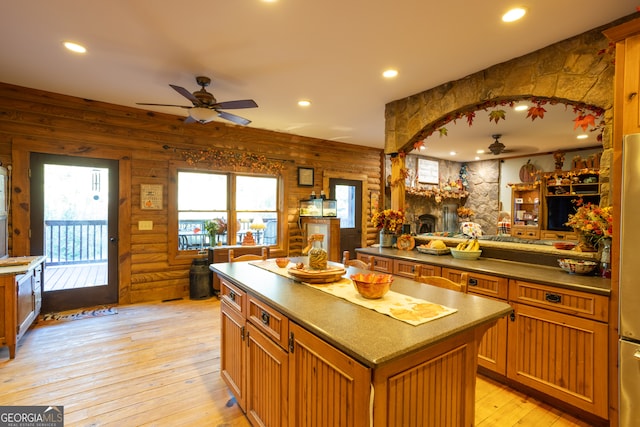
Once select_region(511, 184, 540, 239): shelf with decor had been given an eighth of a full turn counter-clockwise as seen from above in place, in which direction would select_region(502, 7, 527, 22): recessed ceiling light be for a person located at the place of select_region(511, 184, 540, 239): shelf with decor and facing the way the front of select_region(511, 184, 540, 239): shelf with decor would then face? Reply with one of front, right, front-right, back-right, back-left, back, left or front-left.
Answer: front

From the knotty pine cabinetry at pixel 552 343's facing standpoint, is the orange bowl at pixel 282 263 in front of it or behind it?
in front

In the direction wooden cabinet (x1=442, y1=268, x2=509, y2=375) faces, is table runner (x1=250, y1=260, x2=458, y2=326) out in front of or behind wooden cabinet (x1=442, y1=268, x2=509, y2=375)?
in front

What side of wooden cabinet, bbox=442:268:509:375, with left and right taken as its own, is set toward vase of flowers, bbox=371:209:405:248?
right

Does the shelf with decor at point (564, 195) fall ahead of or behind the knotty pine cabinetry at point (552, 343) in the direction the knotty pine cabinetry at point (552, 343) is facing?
behind

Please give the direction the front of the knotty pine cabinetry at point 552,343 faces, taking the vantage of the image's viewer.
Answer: facing the viewer and to the left of the viewer

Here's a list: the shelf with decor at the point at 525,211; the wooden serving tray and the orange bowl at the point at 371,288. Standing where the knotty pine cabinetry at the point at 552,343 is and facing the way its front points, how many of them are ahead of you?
2

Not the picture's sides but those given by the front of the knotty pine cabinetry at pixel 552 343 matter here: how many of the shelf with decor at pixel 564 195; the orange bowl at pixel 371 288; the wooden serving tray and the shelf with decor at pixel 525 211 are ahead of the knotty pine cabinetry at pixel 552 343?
2

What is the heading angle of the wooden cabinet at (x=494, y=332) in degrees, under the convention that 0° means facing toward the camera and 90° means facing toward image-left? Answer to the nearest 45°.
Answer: approximately 45°
